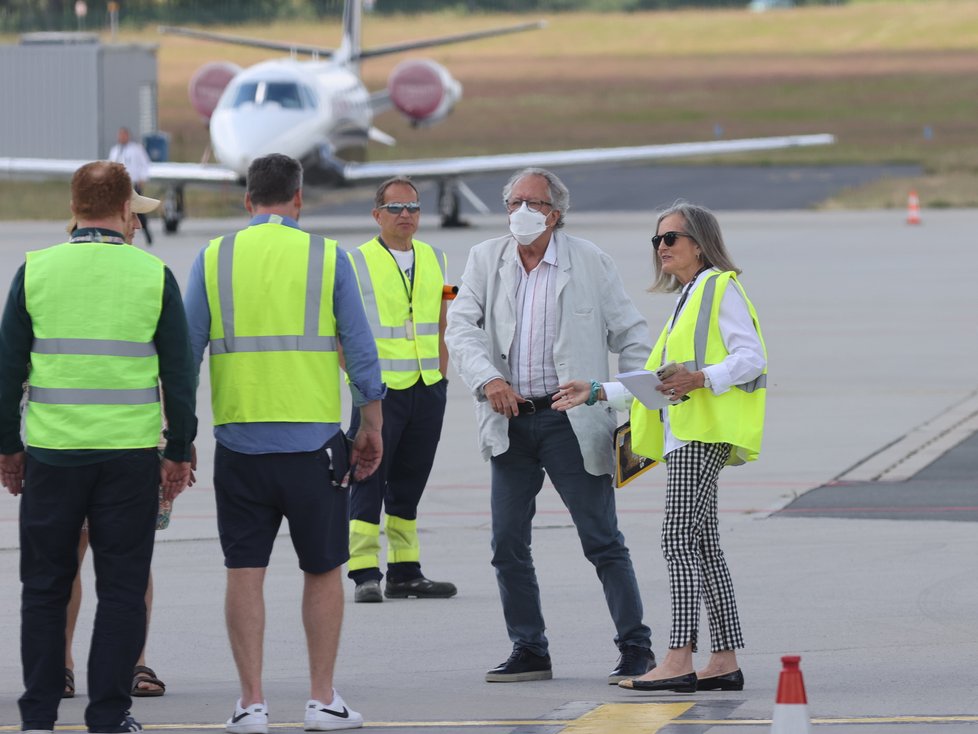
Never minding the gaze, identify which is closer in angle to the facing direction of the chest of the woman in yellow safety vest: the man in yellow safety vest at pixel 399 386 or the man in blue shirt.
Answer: the man in blue shirt

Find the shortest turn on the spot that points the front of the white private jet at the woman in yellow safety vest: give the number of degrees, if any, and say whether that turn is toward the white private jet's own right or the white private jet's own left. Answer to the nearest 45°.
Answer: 0° — it already faces them

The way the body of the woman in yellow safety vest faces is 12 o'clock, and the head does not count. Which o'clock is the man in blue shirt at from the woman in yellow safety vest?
The man in blue shirt is roughly at 11 o'clock from the woman in yellow safety vest.

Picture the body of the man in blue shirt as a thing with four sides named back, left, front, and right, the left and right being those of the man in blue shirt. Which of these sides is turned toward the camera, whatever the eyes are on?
back

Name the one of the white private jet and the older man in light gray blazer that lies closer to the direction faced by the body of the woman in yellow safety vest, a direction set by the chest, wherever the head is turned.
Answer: the older man in light gray blazer

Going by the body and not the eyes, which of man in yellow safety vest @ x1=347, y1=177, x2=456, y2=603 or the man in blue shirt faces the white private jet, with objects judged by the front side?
the man in blue shirt

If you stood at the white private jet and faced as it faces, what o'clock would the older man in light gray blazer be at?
The older man in light gray blazer is roughly at 12 o'clock from the white private jet.

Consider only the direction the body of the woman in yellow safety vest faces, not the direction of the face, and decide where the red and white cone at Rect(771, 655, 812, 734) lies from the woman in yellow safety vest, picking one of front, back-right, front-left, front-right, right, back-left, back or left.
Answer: left

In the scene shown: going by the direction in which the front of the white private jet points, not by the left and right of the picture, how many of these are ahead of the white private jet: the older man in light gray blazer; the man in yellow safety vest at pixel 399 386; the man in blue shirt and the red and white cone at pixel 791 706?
4

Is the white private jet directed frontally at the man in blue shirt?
yes

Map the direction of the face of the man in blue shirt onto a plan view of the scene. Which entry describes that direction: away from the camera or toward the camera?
away from the camera

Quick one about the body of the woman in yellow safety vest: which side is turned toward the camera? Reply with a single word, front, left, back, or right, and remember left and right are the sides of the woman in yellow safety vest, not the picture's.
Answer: left

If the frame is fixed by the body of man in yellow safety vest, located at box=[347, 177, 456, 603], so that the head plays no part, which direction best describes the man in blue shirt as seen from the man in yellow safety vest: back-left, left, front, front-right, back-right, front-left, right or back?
front-right
